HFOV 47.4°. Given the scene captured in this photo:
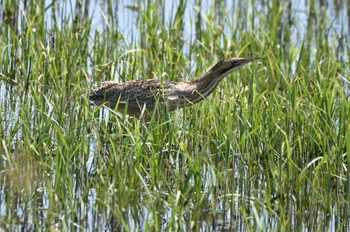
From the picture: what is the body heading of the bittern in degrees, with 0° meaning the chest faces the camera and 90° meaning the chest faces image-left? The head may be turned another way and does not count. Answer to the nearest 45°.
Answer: approximately 270°
